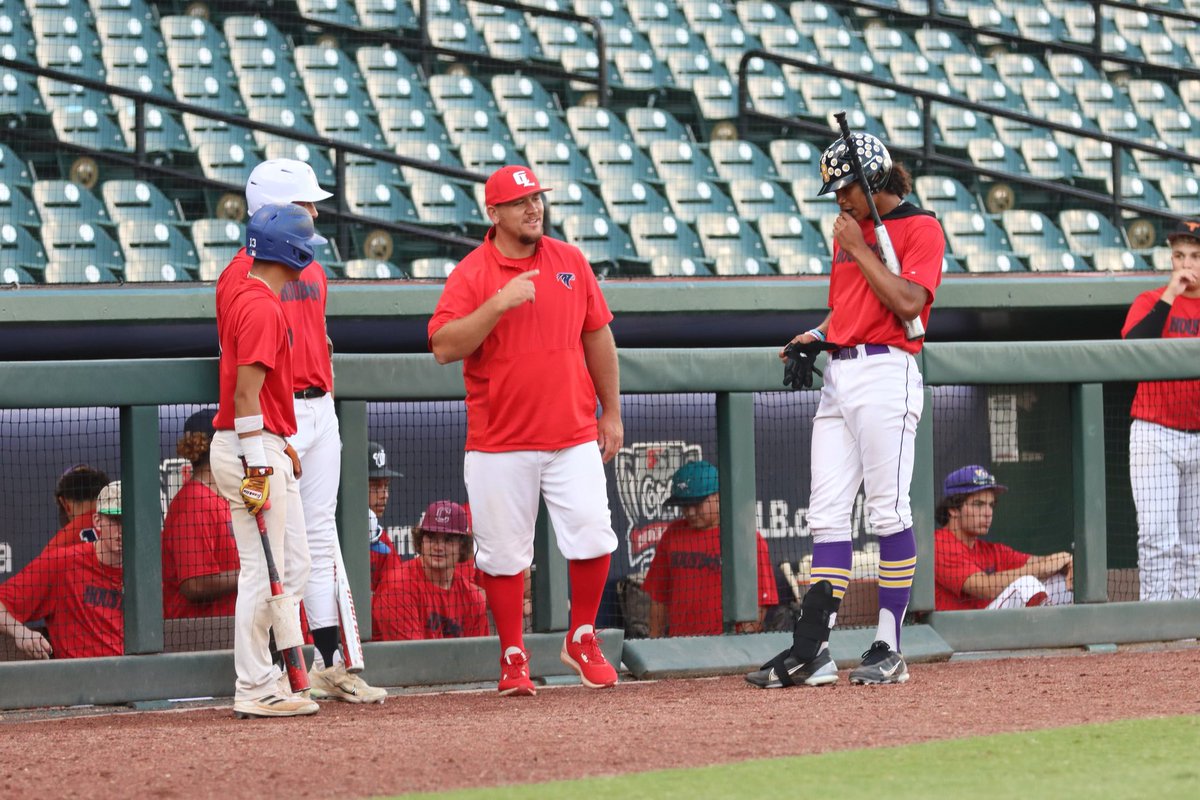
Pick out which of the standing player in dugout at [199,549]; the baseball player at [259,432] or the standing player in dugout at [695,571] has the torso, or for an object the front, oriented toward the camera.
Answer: the standing player in dugout at [695,571]

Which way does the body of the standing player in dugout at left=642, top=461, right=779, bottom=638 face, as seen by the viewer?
toward the camera

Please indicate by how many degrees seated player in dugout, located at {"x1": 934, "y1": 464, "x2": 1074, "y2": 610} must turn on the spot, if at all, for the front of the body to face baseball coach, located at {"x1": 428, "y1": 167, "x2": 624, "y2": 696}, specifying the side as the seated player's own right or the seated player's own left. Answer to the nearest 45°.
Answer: approximately 90° to the seated player's own right

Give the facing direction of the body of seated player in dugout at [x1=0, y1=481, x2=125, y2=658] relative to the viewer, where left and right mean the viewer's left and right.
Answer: facing the viewer and to the right of the viewer

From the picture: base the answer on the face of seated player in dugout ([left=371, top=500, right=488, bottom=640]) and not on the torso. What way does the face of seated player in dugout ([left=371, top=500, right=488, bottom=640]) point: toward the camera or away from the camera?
toward the camera

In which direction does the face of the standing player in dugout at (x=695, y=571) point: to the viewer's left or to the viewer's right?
to the viewer's left

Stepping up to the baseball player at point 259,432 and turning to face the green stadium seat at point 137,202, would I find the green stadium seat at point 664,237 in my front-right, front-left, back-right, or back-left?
front-right

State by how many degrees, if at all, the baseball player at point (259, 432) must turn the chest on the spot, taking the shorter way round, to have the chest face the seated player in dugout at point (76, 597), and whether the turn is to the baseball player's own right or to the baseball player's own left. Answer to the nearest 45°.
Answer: approximately 135° to the baseball player's own left

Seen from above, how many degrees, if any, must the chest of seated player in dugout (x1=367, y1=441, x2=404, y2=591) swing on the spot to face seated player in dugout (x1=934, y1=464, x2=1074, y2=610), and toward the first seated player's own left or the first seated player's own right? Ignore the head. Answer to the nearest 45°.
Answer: approximately 45° to the first seated player's own left

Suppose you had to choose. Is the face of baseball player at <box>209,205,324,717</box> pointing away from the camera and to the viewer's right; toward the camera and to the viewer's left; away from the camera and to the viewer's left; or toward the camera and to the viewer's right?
away from the camera and to the viewer's right

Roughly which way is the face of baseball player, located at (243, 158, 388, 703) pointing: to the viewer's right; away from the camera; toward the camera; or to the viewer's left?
to the viewer's right

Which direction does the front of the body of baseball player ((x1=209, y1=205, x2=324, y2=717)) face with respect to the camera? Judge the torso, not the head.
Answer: to the viewer's right
